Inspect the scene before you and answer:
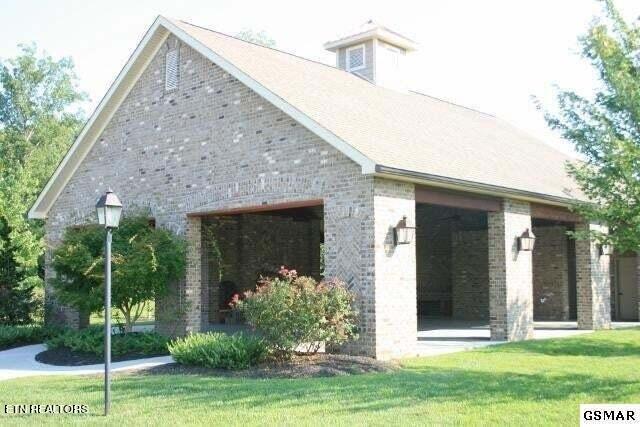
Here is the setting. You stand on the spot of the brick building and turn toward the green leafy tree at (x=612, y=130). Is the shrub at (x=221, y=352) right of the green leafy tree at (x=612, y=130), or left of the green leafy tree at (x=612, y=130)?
right

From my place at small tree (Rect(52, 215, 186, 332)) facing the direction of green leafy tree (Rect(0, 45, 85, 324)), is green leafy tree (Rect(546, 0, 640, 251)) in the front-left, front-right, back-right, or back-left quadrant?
back-right

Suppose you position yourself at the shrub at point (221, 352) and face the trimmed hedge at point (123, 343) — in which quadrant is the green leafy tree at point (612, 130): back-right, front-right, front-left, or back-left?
back-right
